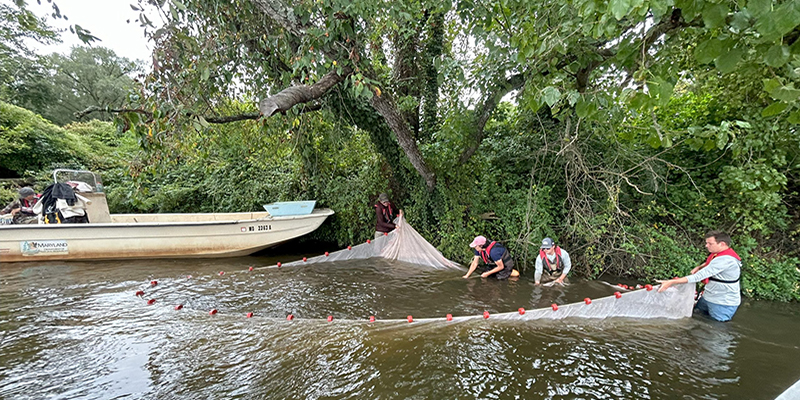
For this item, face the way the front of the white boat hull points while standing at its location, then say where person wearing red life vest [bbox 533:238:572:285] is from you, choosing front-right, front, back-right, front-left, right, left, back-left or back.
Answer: front-right

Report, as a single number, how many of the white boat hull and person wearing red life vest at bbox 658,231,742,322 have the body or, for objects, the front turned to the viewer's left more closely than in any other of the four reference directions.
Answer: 1

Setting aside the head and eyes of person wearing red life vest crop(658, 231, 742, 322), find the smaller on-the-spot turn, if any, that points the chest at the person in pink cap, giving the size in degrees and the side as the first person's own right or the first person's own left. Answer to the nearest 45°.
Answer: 0° — they already face them

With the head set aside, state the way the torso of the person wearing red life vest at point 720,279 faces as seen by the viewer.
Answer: to the viewer's left

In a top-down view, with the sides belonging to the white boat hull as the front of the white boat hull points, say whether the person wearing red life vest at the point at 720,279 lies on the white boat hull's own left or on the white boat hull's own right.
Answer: on the white boat hull's own right

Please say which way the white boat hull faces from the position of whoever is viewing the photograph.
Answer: facing to the right of the viewer
